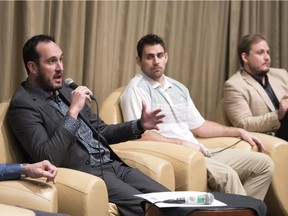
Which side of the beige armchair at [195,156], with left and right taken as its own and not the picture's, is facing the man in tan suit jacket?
left

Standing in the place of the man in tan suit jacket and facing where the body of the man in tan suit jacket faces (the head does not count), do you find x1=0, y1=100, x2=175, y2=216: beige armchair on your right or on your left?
on your right

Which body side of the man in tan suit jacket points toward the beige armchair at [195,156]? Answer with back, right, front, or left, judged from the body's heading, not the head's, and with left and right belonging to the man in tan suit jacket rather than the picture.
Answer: right

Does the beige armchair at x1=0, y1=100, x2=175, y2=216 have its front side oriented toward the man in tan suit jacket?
no

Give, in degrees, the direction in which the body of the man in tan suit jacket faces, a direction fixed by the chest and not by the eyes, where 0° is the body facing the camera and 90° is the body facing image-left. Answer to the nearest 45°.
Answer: approximately 315°

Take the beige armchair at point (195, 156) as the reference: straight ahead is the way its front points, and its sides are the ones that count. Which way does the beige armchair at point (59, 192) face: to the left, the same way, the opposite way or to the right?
the same way

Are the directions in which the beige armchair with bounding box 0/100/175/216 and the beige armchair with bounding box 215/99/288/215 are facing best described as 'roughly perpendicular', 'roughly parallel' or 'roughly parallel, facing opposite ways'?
roughly parallel

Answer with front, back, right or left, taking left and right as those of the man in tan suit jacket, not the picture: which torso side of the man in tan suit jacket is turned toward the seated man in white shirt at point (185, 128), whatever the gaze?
right

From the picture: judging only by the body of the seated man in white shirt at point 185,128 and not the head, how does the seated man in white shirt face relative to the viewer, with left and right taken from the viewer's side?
facing the viewer and to the right of the viewer

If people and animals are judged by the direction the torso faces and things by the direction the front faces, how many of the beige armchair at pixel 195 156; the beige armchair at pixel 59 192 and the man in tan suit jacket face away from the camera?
0

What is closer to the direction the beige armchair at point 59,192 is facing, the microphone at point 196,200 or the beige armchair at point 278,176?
the microphone

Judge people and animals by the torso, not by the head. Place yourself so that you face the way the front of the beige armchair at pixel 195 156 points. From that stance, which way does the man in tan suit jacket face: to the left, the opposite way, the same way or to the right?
the same way

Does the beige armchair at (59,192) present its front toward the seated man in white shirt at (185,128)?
no

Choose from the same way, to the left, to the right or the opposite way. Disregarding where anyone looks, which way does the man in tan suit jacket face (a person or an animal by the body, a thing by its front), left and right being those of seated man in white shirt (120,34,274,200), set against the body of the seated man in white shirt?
the same way

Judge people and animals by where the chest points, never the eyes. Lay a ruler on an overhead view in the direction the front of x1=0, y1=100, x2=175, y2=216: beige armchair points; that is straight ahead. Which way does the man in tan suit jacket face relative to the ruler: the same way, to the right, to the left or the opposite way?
the same way
